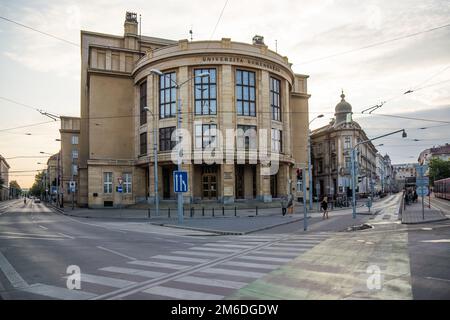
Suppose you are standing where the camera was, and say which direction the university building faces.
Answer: facing the viewer and to the right of the viewer

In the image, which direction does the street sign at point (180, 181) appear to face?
toward the camera

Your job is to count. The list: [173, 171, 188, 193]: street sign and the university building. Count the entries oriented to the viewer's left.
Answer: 0

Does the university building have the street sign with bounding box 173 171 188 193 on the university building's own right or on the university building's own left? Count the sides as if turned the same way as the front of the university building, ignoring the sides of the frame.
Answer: on the university building's own right

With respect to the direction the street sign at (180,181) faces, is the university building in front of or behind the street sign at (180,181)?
behind
